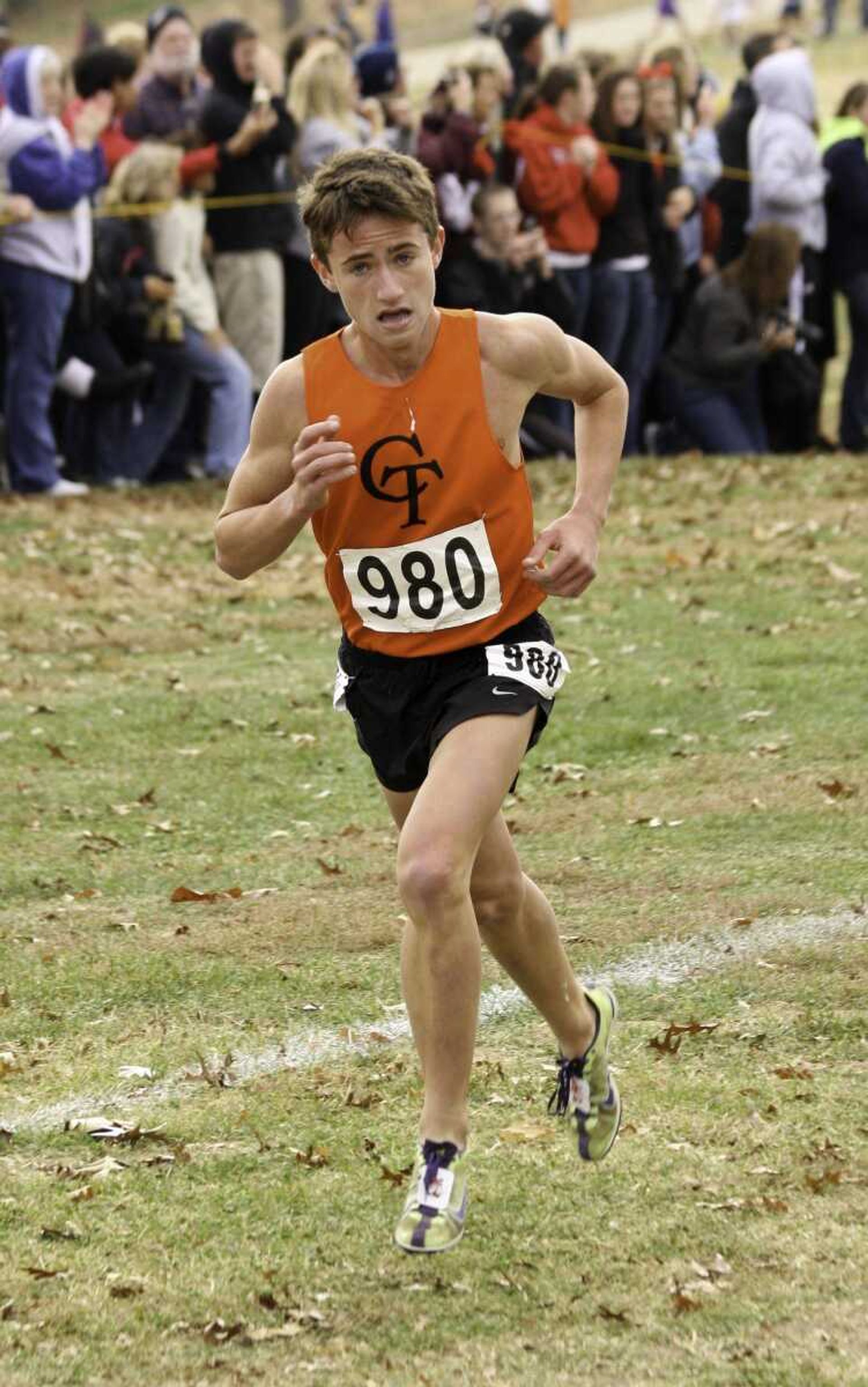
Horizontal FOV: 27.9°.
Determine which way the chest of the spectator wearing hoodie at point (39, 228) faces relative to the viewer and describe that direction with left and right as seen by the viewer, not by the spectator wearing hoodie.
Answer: facing to the right of the viewer

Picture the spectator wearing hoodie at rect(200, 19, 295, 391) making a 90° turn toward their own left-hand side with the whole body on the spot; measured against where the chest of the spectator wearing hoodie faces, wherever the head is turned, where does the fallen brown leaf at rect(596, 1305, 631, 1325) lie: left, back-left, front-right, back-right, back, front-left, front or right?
back-right

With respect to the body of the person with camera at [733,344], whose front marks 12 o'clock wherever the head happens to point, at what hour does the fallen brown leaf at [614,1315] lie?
The fallen brown leaf is roughly at 3 o'clock from the person with camera.

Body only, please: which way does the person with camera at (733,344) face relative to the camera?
to the viewer's right

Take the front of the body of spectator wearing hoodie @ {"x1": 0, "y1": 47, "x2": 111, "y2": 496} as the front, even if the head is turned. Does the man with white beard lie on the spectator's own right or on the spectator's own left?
on the spectator's own left

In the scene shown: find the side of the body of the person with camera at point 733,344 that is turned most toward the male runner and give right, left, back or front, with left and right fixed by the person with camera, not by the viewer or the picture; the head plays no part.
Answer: right

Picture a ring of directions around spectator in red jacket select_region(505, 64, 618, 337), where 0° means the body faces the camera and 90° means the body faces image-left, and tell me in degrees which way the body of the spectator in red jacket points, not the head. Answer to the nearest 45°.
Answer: approximately 315°

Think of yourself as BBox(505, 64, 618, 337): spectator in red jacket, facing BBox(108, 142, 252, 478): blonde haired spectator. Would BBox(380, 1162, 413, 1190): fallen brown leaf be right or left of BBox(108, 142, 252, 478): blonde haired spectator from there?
left

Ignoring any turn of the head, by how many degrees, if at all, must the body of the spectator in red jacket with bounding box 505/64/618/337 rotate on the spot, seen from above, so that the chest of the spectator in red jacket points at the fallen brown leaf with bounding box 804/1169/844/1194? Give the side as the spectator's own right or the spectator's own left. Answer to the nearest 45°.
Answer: approximately 45° to the spectator's own right
